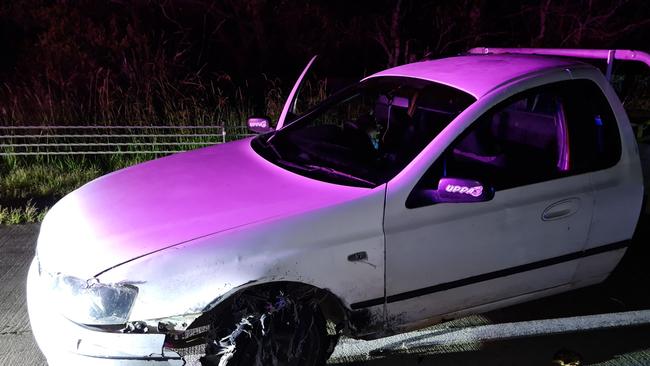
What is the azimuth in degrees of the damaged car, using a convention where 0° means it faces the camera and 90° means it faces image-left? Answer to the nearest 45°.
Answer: approximately 45°
